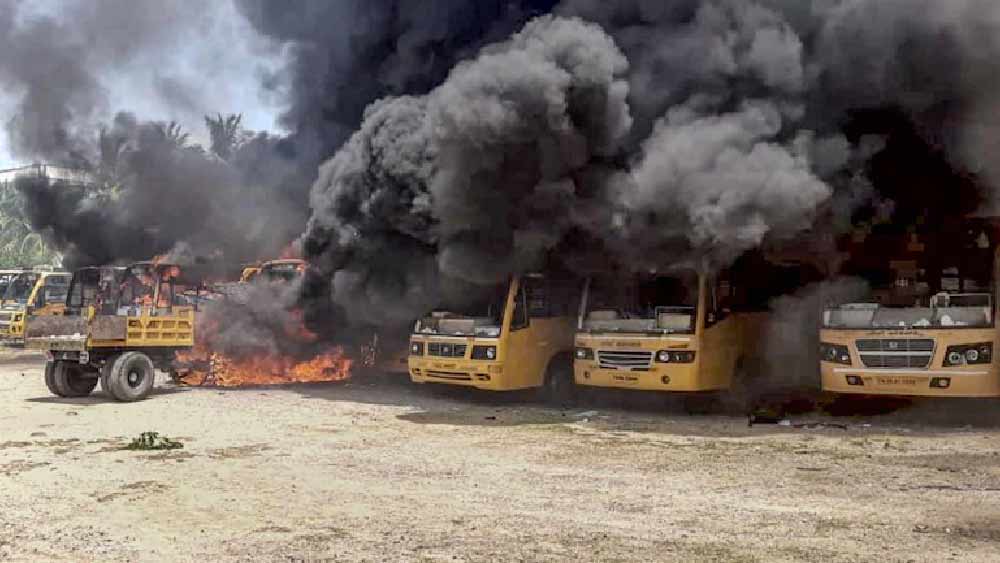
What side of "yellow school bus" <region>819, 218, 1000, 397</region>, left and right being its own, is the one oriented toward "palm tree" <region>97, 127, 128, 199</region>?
right

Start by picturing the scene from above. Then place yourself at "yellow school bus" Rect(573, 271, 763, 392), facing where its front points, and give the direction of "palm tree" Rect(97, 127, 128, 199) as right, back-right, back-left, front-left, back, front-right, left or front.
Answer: right

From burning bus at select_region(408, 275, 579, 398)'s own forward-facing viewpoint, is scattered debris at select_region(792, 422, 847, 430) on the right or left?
on its left

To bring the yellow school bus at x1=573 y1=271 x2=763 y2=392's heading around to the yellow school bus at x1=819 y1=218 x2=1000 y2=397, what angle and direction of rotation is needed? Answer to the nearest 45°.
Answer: approximately 135° to its left

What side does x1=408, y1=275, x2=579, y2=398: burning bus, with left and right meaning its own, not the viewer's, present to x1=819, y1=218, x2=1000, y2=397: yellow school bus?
left

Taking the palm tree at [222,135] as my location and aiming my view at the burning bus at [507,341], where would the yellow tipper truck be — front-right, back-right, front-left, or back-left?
front-right

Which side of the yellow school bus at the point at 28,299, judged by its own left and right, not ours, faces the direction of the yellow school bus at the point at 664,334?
left

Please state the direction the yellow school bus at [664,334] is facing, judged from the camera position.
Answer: facing the viewer and to the left of the viewer

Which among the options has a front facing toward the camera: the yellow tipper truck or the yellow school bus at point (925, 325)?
the yellow school bus

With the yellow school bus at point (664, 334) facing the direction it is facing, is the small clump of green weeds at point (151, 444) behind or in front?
in front

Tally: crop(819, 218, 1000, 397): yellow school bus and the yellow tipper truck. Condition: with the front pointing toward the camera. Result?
1

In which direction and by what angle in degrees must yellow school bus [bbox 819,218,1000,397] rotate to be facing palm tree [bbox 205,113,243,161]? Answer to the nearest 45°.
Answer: approximately 135° to its right

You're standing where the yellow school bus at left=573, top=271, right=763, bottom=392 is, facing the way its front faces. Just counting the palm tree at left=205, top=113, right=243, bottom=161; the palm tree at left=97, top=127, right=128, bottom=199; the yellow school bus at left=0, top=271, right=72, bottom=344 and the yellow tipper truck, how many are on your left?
0

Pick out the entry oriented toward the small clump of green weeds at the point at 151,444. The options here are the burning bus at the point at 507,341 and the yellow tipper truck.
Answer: the burning bus

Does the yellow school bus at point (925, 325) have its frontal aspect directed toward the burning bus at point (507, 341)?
no

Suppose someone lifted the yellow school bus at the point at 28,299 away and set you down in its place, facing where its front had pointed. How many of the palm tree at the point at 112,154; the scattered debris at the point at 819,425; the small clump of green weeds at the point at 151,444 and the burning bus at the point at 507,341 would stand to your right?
0

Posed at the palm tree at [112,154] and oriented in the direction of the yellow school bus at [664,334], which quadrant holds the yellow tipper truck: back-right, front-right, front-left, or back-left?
front-right

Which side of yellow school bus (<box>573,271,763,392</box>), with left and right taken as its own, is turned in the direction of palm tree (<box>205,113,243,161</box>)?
right

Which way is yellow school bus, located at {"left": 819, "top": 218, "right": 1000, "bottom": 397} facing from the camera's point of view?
toward the camera

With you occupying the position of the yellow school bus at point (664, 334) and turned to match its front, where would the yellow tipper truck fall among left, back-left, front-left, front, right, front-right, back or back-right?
front-right
